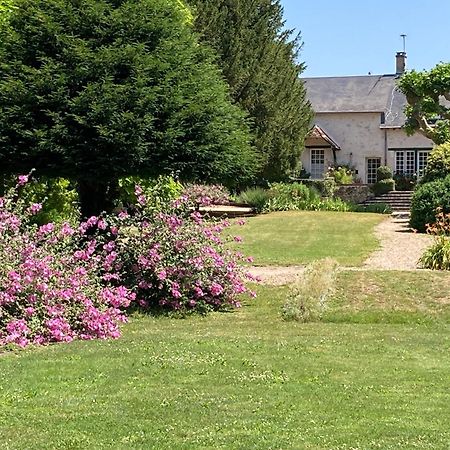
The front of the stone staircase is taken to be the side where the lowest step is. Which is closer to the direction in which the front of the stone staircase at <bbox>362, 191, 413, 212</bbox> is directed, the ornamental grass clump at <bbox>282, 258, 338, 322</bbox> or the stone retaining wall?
the ornamental grass clump

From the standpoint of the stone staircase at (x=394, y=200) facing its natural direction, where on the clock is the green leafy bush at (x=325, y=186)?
The green leafy bush is roughly at 3 o'clock from the stone staircase.

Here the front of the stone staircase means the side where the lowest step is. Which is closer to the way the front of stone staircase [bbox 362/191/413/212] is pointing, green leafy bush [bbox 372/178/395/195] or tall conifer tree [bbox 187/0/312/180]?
the tall conifer tree

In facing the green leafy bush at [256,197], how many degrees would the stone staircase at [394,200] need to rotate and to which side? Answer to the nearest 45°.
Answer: approximately 45° to its right

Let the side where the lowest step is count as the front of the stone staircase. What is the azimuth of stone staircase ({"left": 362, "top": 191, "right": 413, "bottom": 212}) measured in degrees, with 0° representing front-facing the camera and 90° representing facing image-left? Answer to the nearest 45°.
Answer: approximately 0°

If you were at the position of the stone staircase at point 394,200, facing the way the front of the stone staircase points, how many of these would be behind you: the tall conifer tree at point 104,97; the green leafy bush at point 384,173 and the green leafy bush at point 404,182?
2

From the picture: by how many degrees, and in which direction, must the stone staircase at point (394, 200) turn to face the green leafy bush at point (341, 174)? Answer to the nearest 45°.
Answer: approximately 135° to its right

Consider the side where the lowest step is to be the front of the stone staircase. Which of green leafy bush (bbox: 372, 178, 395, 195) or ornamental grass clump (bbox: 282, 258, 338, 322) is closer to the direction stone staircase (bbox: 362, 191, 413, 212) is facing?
the ornamental grass clump

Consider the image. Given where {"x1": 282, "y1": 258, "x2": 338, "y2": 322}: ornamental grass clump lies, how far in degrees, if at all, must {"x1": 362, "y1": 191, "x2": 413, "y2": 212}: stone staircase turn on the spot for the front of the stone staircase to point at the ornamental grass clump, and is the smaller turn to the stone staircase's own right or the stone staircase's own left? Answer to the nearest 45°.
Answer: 0° — it already faces it

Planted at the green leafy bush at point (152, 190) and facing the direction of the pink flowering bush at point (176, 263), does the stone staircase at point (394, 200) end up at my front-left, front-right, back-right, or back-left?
back-left
